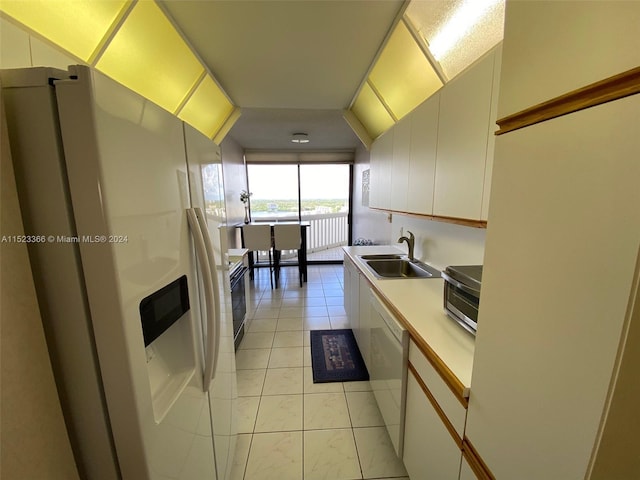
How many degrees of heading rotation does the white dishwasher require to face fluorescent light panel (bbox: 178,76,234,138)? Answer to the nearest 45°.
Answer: approximately 45° to its right

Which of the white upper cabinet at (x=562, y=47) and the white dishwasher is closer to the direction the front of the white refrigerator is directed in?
the white upper cabinet

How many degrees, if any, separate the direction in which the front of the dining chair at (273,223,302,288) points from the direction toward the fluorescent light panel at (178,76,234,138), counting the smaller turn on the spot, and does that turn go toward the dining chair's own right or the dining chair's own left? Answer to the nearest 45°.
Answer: approximately 135° to the dining chair's own left

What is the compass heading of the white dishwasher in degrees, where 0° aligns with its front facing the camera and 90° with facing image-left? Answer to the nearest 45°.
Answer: approximately 90°

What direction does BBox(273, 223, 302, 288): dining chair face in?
away from the camera

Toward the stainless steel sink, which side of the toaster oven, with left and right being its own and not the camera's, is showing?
right

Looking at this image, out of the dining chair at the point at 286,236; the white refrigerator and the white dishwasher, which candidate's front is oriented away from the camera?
the dining chair

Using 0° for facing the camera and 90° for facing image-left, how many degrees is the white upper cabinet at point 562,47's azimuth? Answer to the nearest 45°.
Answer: approximately 45°

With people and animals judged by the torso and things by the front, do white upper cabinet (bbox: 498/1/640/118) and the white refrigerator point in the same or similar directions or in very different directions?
very different directions

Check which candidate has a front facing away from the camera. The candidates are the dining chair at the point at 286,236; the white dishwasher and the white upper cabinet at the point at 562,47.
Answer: the dining chair

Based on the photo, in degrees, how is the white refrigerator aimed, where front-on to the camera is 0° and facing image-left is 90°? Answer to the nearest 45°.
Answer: approximately 315°
